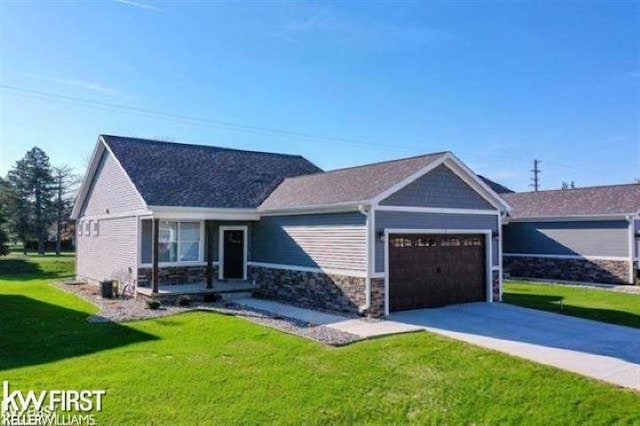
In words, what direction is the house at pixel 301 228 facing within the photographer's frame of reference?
facing the viewer and to the right of the viewer

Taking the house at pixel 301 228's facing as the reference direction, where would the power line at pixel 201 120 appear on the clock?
The power line is roughly at 7 o'clock from the house.

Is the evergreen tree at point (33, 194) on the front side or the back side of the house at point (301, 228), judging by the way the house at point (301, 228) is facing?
on the back side
